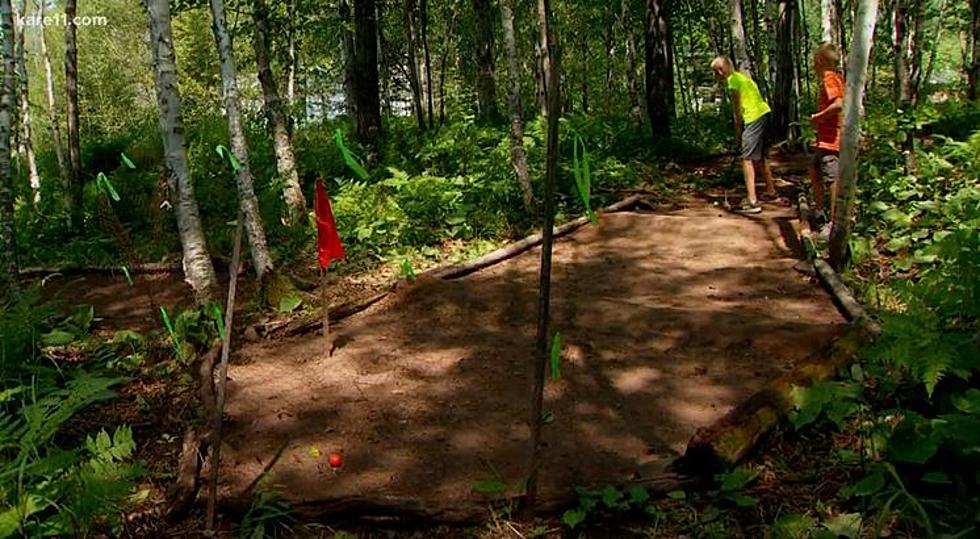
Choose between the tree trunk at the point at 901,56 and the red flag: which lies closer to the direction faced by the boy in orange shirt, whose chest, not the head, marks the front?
the red flag

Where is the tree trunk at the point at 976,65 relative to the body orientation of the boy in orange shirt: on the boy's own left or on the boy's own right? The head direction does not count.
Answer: on the boy's own right

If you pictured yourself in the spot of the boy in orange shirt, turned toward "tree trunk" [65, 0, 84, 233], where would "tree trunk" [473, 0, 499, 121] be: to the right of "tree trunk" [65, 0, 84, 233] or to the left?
right

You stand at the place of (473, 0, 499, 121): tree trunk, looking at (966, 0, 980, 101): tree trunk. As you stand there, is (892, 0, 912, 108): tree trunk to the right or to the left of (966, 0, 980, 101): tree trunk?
right

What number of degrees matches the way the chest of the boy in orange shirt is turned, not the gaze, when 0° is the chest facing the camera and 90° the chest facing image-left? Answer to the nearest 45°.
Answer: approximately 90°

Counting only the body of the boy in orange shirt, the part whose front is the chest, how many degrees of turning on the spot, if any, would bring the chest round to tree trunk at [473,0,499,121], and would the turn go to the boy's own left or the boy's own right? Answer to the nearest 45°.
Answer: approximately 45° to the boy's own right
